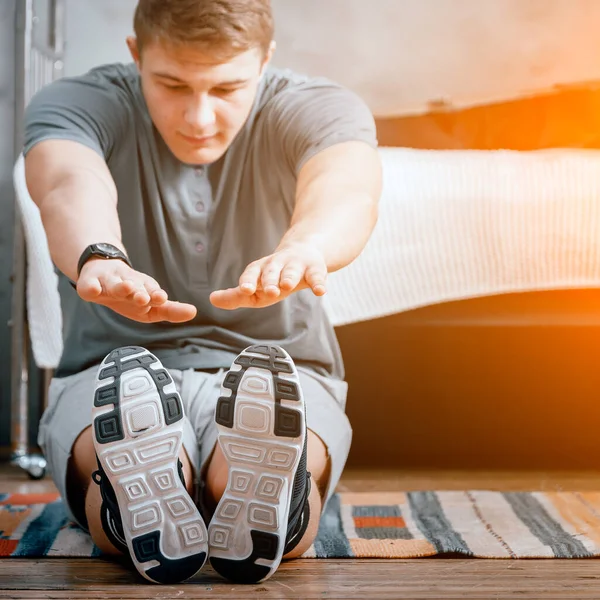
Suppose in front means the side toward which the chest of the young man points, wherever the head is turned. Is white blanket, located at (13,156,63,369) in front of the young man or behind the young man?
behind

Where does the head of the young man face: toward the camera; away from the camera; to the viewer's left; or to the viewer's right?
toward the camera

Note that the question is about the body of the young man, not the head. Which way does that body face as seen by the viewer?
toward the camera

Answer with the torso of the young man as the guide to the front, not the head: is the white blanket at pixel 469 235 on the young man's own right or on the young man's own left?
on the young man's own left

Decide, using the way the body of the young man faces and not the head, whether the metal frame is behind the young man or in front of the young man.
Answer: behind
